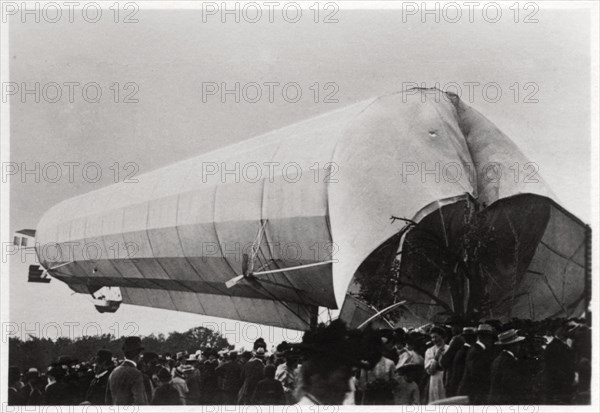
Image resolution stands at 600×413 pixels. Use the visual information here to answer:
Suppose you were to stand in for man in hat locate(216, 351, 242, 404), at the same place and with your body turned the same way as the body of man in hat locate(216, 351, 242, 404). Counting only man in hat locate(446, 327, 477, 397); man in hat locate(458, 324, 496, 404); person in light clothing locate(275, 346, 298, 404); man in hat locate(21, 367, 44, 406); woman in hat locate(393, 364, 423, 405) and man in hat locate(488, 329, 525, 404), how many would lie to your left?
1

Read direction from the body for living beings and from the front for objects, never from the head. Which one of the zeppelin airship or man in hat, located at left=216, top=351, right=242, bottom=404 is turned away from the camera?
the man in hat

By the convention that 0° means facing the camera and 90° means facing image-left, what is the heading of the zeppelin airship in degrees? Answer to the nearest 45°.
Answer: approximately 315°

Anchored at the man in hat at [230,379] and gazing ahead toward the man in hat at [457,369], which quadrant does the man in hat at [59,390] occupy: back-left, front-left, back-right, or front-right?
back-right

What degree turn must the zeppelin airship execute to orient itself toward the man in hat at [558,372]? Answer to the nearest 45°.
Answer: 0° — it already faces them

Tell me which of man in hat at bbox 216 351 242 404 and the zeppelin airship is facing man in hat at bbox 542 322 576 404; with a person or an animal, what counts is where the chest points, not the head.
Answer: the zeppelin airship

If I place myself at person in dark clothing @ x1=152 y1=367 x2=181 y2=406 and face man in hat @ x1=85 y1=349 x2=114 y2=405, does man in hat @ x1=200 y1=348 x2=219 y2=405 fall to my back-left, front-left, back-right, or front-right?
back-right

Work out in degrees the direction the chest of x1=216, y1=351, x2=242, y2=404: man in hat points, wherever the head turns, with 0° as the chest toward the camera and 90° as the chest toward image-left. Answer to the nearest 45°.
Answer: approximately 180°

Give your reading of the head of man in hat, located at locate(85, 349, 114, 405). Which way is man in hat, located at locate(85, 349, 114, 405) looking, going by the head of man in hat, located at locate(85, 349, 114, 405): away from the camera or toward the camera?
away from the camera

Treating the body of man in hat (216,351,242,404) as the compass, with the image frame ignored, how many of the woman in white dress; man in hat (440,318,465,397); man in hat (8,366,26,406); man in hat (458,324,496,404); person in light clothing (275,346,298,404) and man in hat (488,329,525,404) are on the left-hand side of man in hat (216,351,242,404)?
1

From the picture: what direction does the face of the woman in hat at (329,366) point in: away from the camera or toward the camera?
away from the camera

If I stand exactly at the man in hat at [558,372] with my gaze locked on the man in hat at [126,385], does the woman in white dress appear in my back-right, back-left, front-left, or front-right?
front-right

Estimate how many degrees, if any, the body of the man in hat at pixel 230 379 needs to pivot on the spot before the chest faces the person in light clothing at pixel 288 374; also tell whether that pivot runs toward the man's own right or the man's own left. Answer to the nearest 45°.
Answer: approximately 135° to the man's own right

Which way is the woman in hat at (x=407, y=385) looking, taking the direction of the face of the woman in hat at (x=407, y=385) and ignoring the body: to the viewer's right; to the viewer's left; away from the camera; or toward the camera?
away from the camera

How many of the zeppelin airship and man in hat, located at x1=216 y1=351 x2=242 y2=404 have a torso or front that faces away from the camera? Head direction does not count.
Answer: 1
